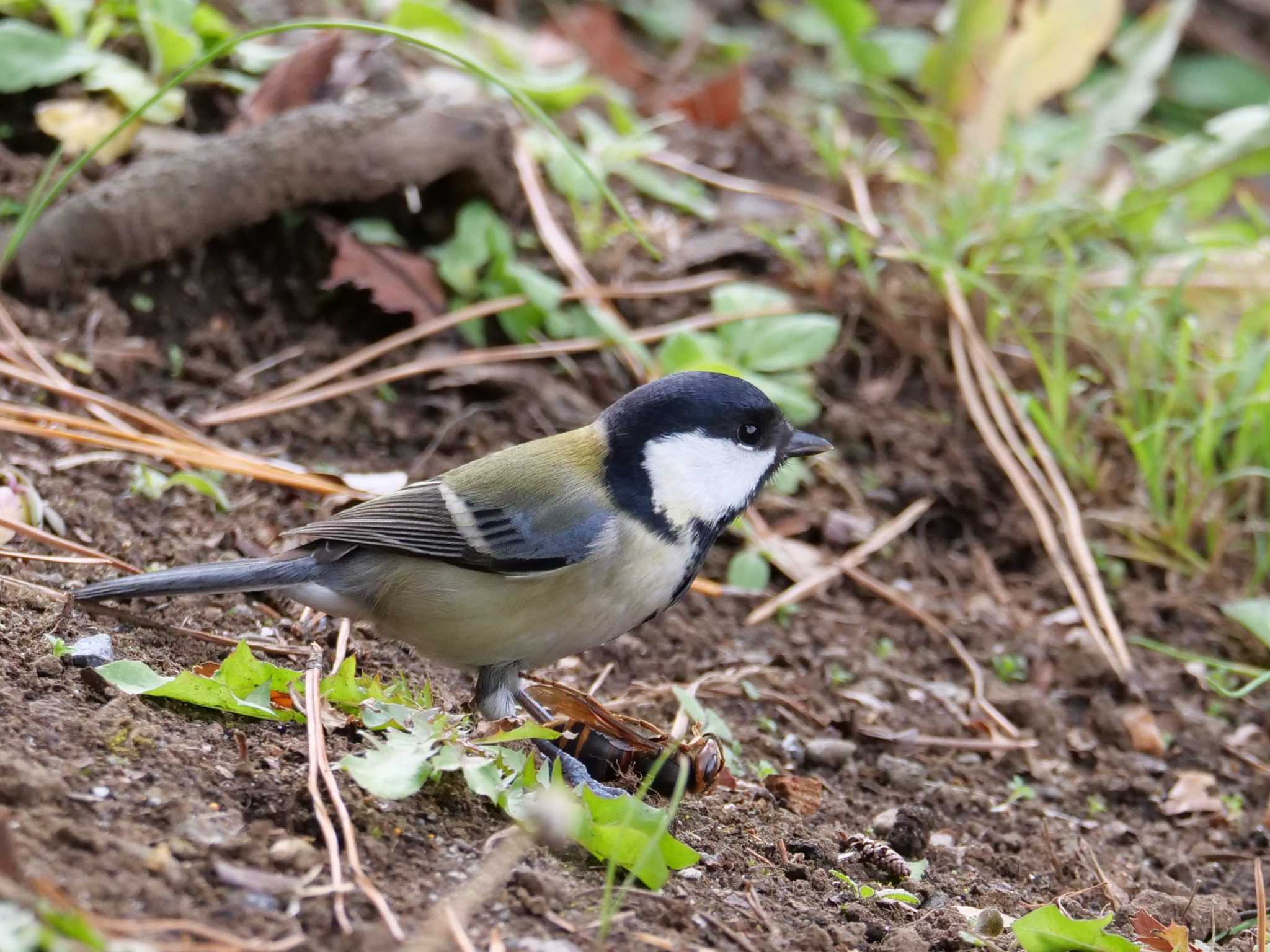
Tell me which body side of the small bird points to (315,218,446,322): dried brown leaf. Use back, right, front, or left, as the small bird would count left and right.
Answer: left

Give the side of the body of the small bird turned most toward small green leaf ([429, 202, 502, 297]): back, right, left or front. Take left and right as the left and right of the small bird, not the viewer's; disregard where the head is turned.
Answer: left

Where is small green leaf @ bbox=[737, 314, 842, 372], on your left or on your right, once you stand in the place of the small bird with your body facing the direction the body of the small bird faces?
on your left

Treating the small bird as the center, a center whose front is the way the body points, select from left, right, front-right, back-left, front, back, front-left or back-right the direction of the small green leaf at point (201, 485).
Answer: back-left

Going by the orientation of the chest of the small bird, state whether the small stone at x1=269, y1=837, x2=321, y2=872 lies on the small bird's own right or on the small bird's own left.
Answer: on the small bird's own right

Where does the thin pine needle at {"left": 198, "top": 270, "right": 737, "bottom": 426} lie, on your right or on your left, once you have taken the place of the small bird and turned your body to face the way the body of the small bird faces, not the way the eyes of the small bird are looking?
on your left

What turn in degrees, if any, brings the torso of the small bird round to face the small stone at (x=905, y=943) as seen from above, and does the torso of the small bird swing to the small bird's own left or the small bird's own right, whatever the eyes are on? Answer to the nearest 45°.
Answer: approximately 45° to the small bird's own right

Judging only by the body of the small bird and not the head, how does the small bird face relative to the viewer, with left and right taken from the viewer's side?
facing to the right of the viewer

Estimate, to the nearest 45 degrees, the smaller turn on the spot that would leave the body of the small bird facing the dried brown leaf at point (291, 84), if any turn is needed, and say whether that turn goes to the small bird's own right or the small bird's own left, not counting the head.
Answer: approximately 90° to the small bird's own left

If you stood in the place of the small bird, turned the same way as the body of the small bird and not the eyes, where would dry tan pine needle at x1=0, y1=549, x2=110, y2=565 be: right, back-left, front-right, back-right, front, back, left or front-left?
back

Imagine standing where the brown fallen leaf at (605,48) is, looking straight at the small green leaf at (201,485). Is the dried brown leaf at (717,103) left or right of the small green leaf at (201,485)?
left

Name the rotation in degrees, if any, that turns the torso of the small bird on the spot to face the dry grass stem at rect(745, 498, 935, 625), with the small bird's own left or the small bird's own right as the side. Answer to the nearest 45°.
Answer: approximately 45° to the small bird's own left
